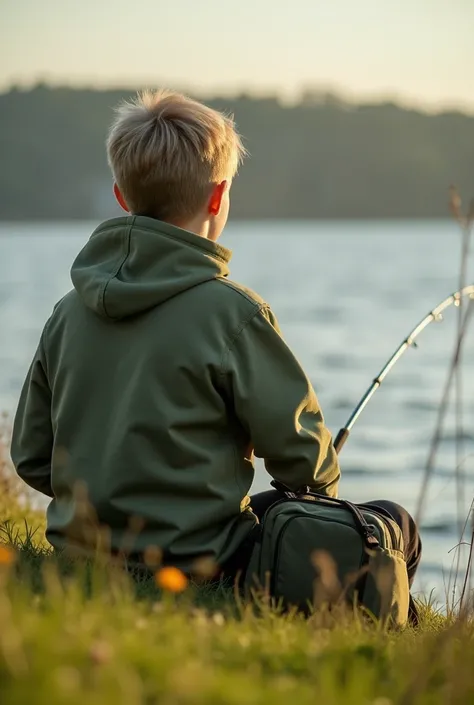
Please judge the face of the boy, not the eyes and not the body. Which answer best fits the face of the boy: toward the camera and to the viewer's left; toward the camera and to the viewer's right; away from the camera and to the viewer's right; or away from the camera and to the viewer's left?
away from the camera and to the viewer's right

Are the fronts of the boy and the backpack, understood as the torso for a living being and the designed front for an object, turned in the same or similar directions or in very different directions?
very different directions

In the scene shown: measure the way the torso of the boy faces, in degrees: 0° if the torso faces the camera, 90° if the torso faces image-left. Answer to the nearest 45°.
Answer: approximately 225°

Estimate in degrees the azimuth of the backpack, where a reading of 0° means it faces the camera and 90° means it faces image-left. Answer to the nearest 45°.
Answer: approximately 45°
